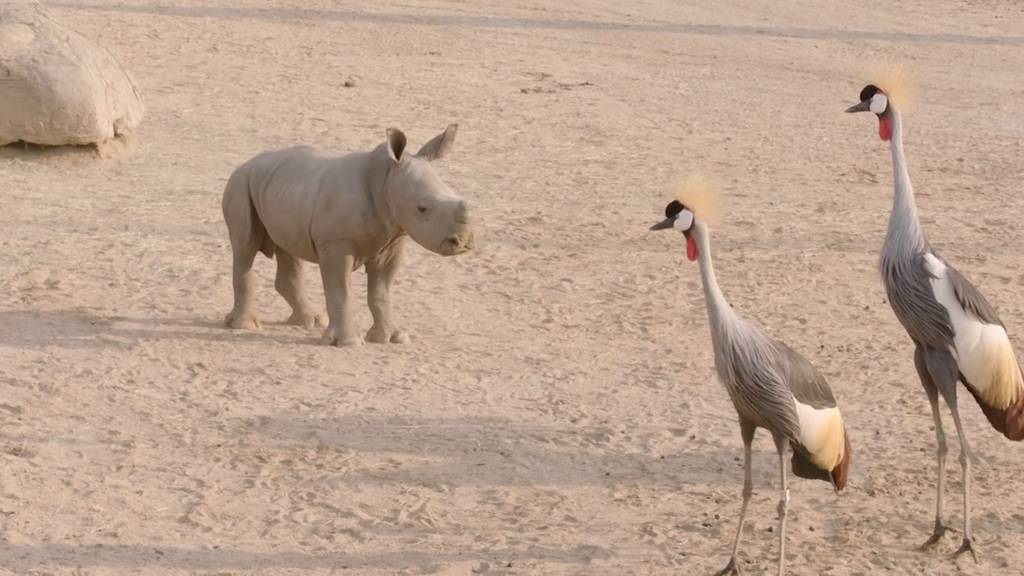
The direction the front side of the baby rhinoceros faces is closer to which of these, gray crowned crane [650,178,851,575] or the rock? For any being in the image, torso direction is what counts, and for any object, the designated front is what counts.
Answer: the gray crowned crane

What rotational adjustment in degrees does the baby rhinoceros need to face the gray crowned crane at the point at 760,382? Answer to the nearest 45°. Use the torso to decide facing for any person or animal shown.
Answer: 0° — it already faces it

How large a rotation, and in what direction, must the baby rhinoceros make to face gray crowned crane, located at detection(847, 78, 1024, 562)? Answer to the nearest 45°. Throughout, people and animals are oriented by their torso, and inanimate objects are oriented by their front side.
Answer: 0° — it already faces it

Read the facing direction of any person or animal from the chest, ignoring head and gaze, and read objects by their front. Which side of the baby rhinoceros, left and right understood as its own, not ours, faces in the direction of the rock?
back

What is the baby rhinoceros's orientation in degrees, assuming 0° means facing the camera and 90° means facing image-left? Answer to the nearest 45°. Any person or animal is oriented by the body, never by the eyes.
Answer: approximately 315°

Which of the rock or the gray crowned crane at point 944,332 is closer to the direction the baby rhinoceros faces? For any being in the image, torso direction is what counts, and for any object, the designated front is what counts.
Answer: the gray crowned crane
